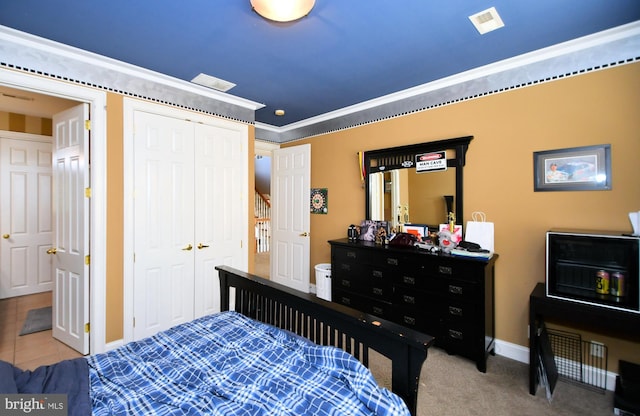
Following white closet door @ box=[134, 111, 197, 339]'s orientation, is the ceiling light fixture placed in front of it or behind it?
in front

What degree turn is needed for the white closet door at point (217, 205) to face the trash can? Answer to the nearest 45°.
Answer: approximately 45° to its left

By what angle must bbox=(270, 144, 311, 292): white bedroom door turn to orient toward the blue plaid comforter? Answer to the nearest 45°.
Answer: approximately 45° to its left

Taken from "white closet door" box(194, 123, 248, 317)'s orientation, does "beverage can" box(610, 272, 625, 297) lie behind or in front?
in front

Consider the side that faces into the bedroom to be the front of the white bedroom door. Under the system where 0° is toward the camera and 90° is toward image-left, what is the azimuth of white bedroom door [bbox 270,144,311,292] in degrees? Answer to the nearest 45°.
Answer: approximately 45°

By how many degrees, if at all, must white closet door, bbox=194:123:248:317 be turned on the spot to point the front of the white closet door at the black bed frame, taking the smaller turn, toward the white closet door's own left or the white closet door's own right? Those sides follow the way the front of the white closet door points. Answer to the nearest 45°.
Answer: approximately 45° to the white closet door's own right

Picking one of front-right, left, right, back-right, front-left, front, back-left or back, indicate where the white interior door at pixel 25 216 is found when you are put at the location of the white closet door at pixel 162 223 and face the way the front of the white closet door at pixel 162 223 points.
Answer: back

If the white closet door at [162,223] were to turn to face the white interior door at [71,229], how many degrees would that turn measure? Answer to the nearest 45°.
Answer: approximately 135° to its right
